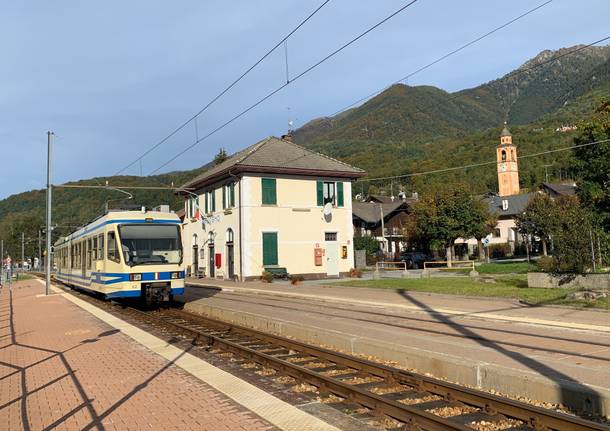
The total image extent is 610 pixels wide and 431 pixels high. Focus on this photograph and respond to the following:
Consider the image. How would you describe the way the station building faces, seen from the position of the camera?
facing the viewer and to the left of the viewer

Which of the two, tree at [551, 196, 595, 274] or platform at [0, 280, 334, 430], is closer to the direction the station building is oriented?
the platform

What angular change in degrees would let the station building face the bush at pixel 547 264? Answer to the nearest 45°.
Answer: approximately 90° to its left

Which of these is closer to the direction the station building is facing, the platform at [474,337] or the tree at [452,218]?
the platform

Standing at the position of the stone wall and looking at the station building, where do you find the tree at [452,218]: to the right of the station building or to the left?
right

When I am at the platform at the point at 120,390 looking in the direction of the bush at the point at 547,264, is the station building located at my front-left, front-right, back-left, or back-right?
front-left

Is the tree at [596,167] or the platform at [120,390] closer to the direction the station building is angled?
the platform

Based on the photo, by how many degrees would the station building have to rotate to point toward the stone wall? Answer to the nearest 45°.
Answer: approximately 90° to its left

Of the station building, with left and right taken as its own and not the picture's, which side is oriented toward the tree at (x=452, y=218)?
back

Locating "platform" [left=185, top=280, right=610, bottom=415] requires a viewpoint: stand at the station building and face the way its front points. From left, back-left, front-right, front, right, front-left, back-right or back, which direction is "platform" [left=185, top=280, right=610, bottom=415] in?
front-left

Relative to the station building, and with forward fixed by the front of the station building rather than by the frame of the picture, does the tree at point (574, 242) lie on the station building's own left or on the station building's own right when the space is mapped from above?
on the station building's own left

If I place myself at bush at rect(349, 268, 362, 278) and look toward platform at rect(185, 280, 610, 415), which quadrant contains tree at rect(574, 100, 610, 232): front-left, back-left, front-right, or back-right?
front-left

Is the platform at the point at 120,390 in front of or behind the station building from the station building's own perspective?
in front

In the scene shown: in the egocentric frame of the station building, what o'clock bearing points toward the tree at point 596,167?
The tree is roughly at 8 o'clock from the station building.
